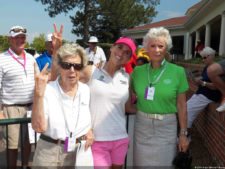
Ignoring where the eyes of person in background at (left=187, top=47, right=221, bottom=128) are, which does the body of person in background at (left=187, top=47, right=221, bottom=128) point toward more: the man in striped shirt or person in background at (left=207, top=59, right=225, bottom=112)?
the man in striped shirt

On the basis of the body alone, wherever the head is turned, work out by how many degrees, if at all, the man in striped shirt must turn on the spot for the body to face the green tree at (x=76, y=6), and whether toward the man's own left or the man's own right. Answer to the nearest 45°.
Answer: approximately 135° to the man's own left

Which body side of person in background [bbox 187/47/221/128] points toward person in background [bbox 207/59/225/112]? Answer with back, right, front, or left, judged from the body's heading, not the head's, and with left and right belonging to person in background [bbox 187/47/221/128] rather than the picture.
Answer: left

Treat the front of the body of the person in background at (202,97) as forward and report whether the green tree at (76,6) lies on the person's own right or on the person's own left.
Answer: on the person's own right

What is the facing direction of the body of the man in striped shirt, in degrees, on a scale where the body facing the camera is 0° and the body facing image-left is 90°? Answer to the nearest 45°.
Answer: approximately 315°

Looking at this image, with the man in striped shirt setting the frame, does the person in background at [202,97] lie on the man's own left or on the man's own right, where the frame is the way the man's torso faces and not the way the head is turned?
on the man's own left
